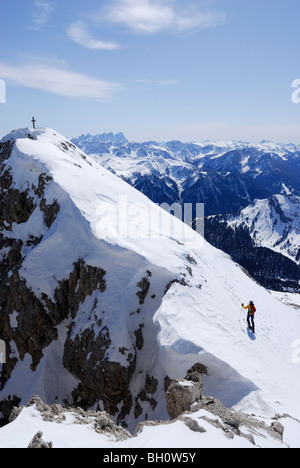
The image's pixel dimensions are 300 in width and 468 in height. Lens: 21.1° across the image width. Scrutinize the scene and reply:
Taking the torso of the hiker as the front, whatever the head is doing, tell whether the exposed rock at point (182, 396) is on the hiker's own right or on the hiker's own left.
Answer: on the hiker's own left

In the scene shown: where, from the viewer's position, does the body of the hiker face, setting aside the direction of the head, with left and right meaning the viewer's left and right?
facing away from the viewer and to the left of the viewer
